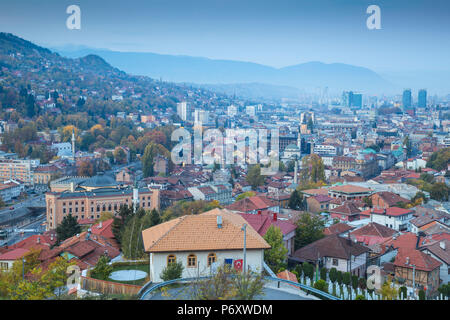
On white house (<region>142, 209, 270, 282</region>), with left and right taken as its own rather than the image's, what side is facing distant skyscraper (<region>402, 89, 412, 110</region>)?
back

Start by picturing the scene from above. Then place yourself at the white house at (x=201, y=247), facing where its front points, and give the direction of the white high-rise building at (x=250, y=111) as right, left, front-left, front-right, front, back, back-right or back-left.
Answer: back

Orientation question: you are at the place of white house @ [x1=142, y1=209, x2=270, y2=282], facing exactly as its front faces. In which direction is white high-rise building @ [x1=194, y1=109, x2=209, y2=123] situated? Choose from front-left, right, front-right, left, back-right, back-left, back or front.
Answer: back

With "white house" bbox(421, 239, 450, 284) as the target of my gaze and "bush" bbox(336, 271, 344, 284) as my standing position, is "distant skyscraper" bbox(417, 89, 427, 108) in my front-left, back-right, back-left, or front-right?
front-left

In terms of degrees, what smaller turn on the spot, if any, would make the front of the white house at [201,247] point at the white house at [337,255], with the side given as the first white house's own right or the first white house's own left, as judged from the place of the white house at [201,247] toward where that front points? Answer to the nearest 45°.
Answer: approximately 135° to the first white house's own left

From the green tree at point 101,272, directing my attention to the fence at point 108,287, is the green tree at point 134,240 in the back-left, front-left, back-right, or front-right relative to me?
back-left

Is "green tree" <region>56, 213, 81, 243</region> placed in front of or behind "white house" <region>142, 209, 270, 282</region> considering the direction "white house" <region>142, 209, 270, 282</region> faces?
behind

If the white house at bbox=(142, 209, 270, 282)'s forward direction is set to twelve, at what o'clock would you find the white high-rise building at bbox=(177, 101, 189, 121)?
The white high-rise building is roughly at 6 o'clock from the white house.

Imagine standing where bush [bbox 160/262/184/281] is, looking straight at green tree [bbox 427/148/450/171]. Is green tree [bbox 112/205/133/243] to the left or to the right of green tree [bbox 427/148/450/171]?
left

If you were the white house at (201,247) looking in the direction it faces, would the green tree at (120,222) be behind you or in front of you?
behind

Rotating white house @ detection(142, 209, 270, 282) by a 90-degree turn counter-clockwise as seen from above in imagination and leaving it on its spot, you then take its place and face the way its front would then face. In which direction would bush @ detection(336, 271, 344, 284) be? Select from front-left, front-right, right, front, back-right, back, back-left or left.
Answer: front-left

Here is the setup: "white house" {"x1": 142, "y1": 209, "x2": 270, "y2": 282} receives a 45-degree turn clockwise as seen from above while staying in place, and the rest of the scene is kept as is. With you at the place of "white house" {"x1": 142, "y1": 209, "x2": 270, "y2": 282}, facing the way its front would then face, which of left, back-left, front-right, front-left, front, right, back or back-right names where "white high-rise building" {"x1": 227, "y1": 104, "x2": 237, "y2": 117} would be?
back-right

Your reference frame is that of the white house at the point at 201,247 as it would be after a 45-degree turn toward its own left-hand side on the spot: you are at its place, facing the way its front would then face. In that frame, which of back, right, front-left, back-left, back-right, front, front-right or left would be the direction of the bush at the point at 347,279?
left

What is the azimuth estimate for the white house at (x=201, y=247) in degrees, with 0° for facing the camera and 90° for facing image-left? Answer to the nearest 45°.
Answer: approximately 0°

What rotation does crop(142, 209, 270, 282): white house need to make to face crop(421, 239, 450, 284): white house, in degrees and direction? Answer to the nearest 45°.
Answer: approximately 135° to its left

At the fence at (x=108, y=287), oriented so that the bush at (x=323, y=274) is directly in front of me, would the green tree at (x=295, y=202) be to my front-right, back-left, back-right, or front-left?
front-left
